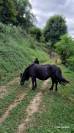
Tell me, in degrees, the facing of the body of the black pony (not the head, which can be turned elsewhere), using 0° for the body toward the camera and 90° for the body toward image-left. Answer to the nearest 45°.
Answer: approximately 90°
